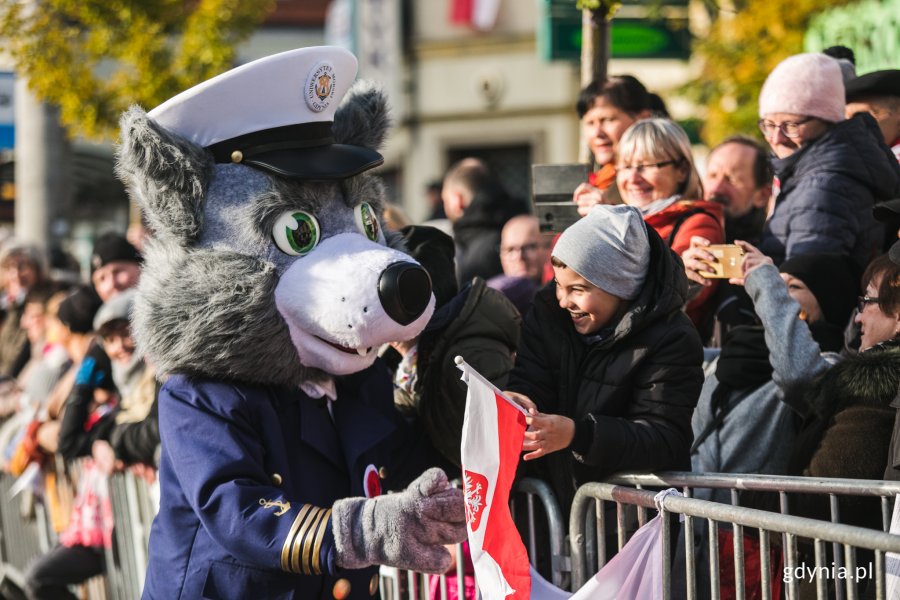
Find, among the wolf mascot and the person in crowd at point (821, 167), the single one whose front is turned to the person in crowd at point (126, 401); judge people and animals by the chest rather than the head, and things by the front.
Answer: the person in crowd at point (821, 167)

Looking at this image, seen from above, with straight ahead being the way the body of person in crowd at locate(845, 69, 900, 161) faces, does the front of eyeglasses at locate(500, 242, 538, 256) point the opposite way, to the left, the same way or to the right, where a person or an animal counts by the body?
to the left

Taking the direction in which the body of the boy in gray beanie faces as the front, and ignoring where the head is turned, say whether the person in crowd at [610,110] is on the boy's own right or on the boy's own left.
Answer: on the boy's own right

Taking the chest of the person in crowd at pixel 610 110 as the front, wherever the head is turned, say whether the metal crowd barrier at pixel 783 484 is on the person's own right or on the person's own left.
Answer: on the person's own left

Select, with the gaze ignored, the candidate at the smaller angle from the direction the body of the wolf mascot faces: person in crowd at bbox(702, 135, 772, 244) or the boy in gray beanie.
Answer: the boy in gray beanie

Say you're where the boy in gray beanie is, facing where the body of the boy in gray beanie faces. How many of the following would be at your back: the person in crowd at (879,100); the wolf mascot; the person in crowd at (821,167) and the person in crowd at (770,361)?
3
